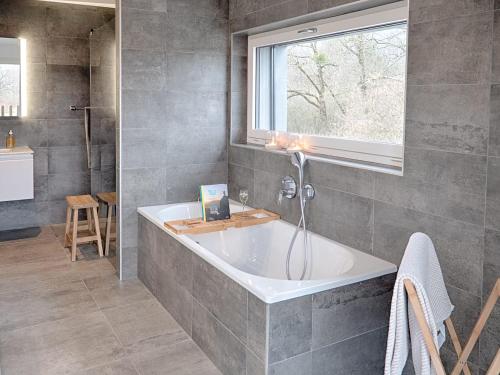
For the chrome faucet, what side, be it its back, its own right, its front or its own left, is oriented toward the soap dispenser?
right

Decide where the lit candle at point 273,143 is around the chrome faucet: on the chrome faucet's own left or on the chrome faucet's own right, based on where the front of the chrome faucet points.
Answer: on the chrome faucet's own right

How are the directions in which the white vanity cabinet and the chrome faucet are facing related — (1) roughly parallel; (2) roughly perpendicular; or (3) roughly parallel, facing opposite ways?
roughly perpendicular

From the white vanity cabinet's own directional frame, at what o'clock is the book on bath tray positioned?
The book on bath tray is roughly at 11 o'clock from the white vanity cabinet.

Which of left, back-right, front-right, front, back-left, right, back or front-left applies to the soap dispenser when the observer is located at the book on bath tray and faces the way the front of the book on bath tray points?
back-right

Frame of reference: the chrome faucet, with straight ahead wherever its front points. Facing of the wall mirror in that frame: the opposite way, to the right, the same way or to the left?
to the left
